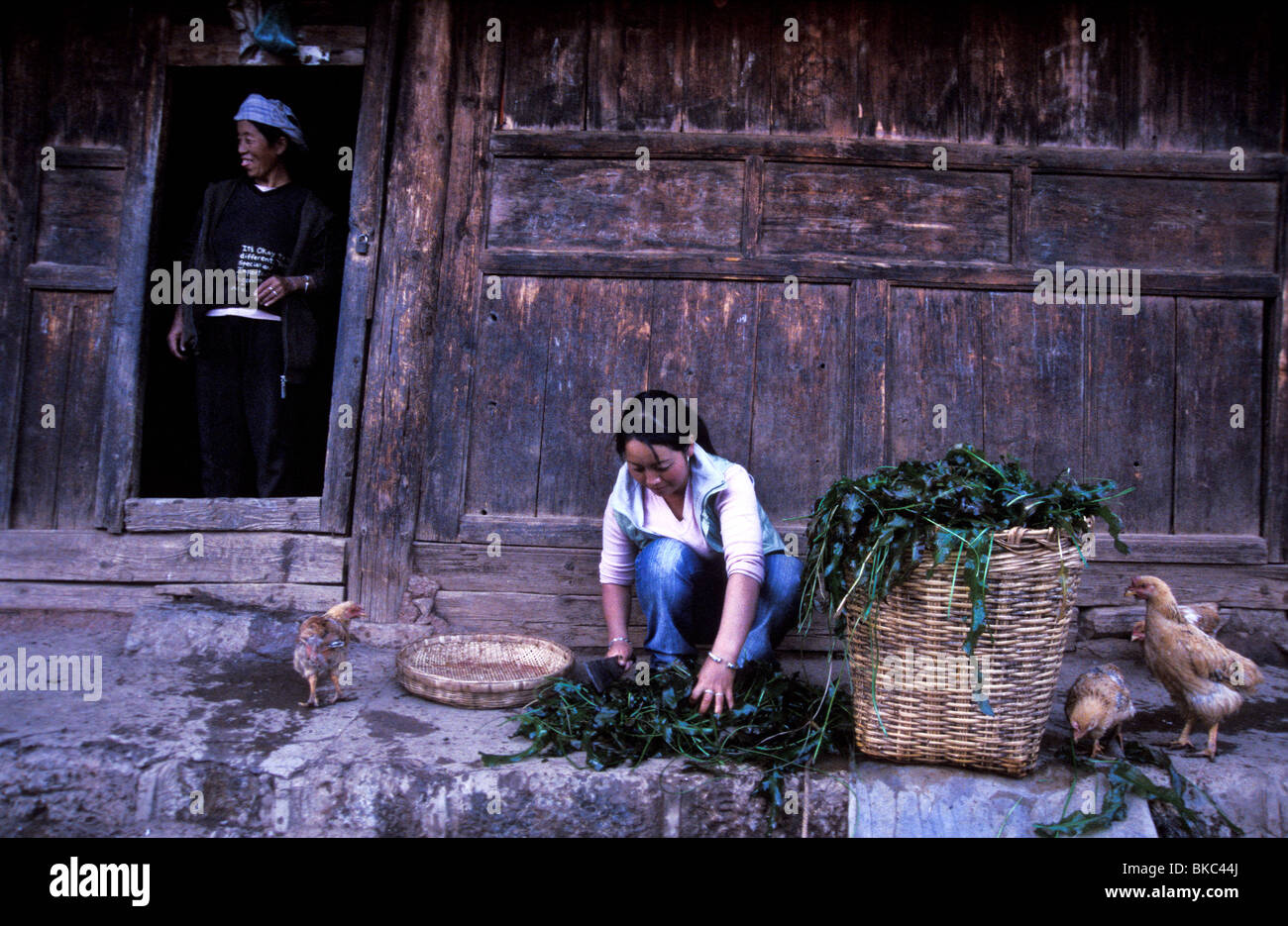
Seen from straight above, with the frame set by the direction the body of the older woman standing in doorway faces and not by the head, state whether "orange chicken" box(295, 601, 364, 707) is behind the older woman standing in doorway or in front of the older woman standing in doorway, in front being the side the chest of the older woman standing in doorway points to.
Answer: in front

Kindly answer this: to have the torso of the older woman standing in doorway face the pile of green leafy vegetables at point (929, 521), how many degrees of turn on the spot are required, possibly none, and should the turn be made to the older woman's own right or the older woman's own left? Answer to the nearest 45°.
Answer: approximately 45° to the older woman's own left

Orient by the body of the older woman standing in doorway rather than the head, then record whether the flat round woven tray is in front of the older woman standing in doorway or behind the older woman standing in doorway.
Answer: in front

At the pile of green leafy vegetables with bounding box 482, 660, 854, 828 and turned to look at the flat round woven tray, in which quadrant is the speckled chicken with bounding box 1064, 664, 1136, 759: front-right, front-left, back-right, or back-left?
back-right

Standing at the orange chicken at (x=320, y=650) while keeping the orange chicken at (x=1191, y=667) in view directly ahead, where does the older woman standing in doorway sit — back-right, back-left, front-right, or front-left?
back-left

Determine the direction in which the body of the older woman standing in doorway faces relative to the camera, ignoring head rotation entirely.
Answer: toward the camera

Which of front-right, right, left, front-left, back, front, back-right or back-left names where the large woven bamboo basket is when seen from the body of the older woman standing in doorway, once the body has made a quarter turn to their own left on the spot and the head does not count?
front-right

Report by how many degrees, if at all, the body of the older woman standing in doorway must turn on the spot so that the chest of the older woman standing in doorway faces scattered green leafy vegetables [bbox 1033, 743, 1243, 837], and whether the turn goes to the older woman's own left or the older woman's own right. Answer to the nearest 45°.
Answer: approximately 45° to the older woman's own left

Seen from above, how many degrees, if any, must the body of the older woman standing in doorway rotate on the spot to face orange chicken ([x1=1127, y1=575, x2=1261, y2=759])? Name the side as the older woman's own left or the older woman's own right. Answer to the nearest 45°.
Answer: approximately 45° to the older woman's own left

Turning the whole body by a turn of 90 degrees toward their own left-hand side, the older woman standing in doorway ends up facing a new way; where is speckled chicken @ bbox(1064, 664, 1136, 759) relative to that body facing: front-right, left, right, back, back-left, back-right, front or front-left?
front-right
